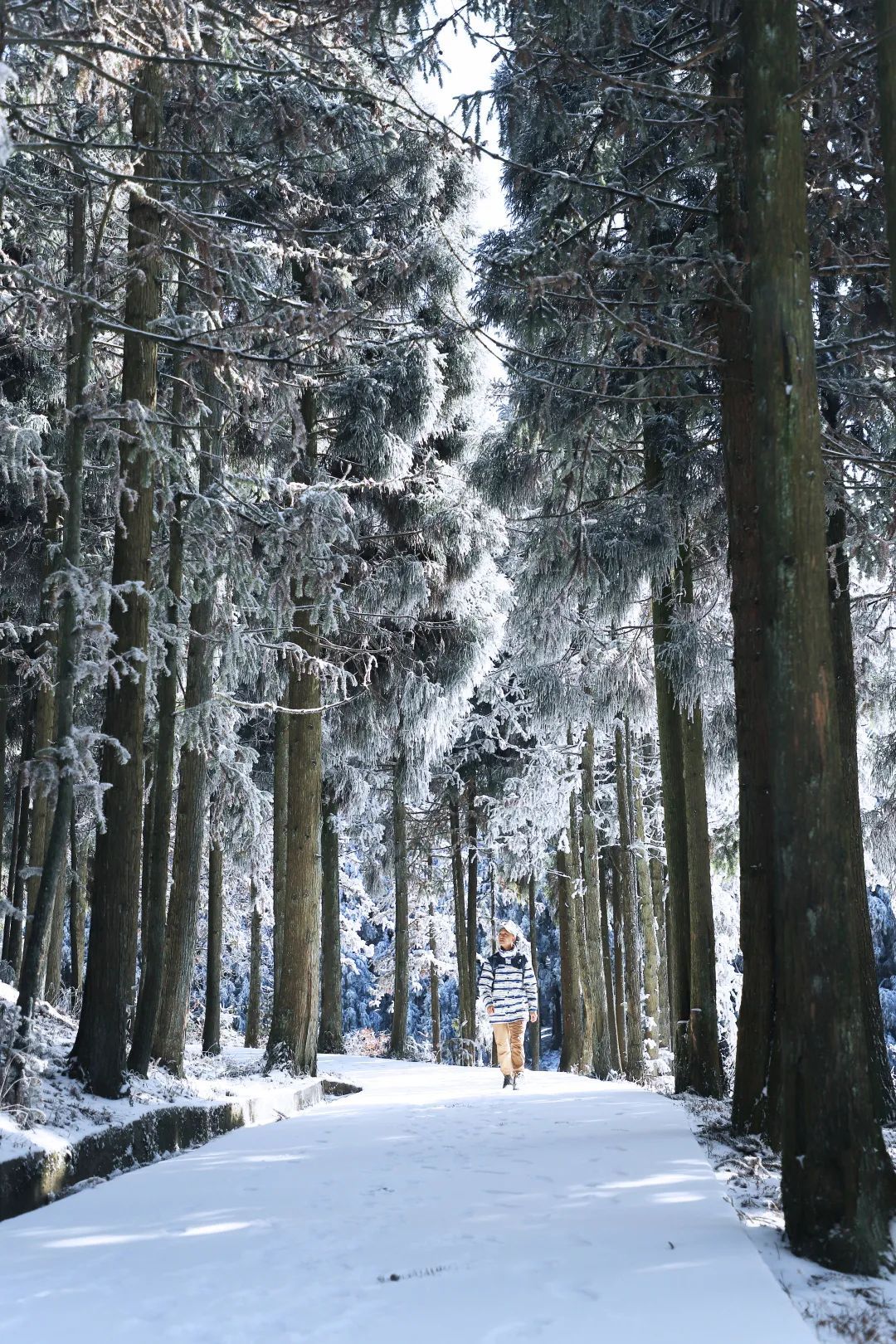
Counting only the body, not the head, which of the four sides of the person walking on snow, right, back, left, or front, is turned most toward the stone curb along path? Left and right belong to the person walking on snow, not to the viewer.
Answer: front

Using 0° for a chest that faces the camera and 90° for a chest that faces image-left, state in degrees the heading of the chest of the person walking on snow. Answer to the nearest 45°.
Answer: approximately 0°
